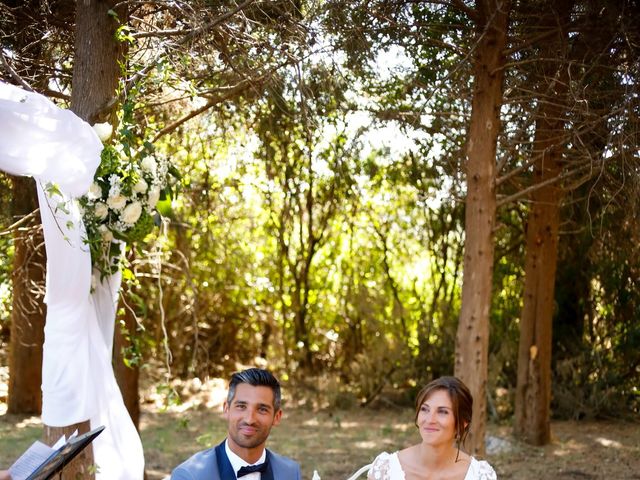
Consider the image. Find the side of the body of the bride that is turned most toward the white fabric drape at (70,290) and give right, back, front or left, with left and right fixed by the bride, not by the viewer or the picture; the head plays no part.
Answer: right

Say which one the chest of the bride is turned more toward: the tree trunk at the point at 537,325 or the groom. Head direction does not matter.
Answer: the groom

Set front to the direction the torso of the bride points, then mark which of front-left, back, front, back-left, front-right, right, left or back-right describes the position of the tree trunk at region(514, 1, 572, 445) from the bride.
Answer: back

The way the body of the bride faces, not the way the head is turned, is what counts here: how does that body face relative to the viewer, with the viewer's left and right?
facing the viewer

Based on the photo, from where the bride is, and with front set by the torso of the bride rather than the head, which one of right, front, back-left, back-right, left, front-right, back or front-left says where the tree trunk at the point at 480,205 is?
back

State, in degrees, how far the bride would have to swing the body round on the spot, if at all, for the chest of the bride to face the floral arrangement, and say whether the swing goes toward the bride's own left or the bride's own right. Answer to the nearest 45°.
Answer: approximately 90° to the bride's own right

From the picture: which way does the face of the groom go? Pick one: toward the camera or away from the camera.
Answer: toward the camera

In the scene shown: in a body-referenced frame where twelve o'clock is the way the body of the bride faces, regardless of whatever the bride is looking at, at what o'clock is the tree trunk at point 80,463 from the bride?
The tree trunk is roughly at 4 o'clock from the bride.

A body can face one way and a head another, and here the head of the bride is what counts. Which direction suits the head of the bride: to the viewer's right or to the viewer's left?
to the viewer's left
